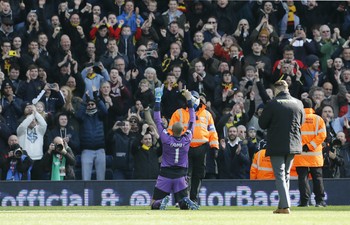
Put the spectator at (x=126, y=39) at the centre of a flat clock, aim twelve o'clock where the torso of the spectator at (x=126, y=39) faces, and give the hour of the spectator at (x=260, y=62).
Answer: the spectator at (x=260, y=62) is roughly at 9 o'clock from the spectator at (x=126, y=39).

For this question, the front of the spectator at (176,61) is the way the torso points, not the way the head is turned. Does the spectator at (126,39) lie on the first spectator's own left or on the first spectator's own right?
on the first spectator's own right

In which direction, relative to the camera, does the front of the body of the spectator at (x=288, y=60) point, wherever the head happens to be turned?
toward the camera

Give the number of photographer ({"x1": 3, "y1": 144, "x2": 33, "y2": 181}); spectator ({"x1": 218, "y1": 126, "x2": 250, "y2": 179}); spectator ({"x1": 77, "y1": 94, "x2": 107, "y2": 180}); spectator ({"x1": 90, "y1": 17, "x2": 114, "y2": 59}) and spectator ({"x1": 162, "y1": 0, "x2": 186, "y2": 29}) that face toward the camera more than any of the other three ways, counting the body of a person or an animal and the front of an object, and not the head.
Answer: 5

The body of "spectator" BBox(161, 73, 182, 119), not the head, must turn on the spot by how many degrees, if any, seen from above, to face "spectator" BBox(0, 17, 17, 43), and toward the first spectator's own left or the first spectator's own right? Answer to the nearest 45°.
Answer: approximately 90° to the first spectator's own right

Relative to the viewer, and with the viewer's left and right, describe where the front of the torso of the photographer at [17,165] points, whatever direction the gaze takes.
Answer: facing the viewer

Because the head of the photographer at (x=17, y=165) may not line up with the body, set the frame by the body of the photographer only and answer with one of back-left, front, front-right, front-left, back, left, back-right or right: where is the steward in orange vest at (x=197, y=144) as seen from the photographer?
front-left

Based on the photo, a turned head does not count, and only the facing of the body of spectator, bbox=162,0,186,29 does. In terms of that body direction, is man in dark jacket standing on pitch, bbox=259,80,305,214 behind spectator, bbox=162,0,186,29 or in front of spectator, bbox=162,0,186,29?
in front

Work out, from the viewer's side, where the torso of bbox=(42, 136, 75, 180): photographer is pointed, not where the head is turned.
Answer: toward the camera

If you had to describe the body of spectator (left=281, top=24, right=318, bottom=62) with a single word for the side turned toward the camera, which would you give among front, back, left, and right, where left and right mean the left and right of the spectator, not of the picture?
front
